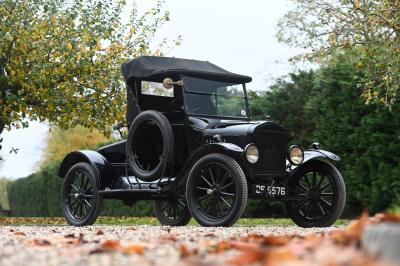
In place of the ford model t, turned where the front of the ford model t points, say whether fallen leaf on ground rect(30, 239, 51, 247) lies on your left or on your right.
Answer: on your right

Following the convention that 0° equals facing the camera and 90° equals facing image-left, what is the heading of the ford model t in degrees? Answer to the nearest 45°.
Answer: approximately 315°

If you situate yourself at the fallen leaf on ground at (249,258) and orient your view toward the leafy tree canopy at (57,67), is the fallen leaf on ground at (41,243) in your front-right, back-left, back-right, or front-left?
front-left

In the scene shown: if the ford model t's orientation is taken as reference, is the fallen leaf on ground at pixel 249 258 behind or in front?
in front

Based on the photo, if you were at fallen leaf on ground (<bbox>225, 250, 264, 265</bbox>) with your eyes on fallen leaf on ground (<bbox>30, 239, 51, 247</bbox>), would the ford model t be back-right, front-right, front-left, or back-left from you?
front-right

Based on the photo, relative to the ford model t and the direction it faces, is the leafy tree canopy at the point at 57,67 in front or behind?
behind

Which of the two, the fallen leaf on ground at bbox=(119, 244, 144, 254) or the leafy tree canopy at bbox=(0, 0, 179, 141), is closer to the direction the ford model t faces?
the fallen leaf on ground

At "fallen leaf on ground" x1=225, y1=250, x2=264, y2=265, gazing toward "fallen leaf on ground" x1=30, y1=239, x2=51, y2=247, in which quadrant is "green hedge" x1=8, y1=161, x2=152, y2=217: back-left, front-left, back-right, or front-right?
front-right

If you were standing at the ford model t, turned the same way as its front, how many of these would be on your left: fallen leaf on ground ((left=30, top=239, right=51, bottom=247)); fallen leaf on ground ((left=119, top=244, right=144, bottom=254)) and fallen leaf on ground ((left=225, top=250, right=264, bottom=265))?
0

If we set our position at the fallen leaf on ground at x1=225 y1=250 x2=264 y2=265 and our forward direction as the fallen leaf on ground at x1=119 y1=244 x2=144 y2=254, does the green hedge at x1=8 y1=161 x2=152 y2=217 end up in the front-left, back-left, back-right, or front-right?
front-right

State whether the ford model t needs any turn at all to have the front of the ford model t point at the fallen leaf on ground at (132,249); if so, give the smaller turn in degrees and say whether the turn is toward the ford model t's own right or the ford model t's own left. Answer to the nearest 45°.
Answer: approximately 45° to the ford model t's own right

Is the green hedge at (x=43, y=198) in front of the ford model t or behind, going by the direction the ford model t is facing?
behind

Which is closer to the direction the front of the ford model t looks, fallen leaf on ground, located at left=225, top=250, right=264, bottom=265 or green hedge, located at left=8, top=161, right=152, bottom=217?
the fallen leaf on ground
